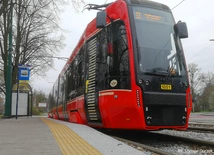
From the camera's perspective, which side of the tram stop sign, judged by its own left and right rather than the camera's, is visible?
front

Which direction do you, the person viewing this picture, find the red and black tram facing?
facing the viewer and to the right of the viewer
